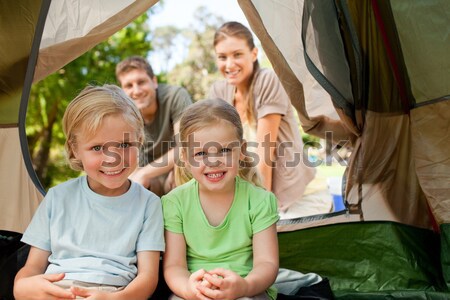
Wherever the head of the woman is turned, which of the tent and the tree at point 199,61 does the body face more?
the tent

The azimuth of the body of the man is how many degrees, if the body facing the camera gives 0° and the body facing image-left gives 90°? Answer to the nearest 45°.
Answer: approximately 45°

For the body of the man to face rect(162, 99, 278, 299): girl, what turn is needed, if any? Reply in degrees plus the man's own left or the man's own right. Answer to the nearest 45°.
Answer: approximately 45° to the man's own left

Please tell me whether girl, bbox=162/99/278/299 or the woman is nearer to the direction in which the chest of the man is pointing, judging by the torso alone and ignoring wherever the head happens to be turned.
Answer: the girl

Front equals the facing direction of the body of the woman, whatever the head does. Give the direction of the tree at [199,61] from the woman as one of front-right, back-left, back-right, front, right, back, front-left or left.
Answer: back-right

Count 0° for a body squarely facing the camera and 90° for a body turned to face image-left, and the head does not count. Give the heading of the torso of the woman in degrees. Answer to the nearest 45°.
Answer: approximately 45°

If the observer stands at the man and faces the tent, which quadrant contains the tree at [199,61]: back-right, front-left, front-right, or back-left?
back-left

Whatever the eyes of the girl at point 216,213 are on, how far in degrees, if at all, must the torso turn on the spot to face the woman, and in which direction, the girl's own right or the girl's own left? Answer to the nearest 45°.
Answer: approximately 180°

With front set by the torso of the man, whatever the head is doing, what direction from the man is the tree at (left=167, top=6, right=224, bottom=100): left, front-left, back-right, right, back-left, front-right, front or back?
back-right

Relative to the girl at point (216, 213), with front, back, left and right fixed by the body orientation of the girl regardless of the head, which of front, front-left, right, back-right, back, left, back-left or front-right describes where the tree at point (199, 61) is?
back
